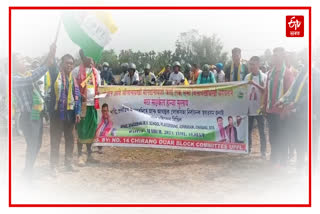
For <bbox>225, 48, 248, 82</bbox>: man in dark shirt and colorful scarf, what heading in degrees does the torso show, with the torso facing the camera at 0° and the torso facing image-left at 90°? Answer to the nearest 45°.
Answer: approximately 0°

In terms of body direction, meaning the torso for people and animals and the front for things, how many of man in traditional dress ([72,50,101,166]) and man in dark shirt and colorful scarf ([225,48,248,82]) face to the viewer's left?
0

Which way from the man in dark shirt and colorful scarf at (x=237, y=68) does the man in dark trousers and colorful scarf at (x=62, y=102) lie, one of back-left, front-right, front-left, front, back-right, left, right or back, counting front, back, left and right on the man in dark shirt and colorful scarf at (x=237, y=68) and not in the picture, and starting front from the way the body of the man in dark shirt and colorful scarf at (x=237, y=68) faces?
front-right

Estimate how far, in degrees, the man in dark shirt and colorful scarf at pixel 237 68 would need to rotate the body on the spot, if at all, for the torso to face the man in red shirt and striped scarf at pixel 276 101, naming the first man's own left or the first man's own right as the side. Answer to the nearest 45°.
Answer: approximately 45° to the first man's own left

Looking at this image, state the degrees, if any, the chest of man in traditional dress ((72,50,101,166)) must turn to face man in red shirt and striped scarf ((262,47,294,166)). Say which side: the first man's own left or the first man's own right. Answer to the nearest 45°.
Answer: approximately 45° to the first man's own left

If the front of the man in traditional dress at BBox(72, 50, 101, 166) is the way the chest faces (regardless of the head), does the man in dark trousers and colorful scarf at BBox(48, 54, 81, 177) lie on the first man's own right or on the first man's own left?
on the first man's own right

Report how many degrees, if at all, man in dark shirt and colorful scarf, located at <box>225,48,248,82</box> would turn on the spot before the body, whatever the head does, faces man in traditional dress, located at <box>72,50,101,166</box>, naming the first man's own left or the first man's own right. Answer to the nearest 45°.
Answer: approximately 45° to the first man's own right

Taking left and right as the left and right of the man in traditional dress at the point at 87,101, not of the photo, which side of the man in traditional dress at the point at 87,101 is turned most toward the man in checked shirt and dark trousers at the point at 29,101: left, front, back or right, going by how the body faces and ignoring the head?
right

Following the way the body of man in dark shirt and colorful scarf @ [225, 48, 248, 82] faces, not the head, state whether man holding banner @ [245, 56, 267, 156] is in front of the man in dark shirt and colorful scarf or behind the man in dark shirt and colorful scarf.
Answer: in front
